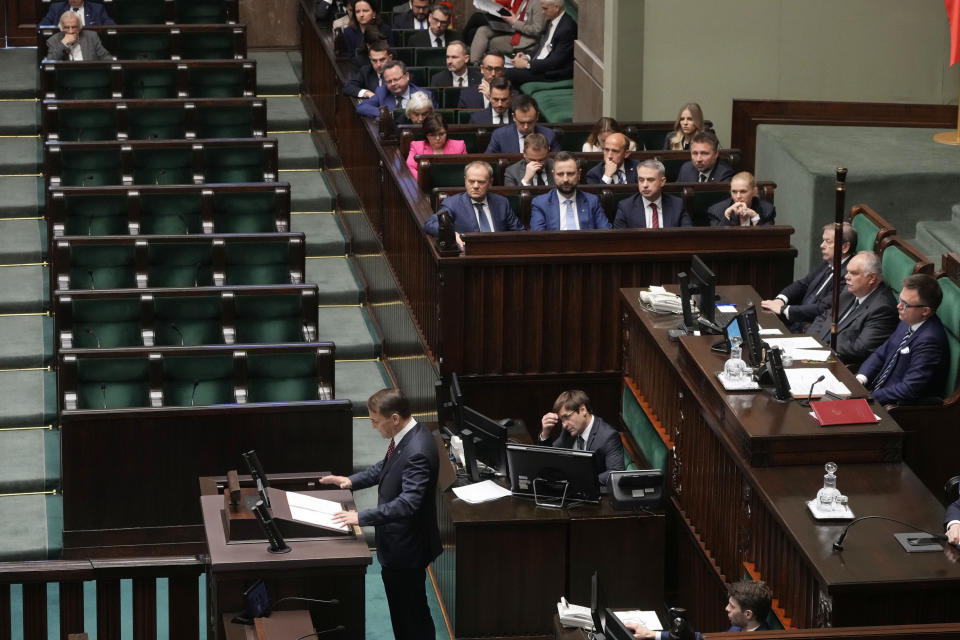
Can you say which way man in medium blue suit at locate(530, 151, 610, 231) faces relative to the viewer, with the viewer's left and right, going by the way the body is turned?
facing the viewer

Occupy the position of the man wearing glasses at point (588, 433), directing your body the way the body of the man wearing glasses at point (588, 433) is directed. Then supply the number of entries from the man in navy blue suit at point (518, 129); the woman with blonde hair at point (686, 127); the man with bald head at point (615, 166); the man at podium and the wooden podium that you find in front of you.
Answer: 2

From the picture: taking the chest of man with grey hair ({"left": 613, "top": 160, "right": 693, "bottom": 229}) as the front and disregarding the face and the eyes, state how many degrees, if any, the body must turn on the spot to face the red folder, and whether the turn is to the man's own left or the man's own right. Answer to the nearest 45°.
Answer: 0° — they already face it

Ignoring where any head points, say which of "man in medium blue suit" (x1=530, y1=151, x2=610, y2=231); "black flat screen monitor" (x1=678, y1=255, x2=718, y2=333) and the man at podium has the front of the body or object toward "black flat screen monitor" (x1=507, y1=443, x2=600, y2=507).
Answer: the man in medium blue suit

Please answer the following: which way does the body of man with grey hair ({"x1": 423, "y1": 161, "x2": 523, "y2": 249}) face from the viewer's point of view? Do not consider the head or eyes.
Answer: toward the camera

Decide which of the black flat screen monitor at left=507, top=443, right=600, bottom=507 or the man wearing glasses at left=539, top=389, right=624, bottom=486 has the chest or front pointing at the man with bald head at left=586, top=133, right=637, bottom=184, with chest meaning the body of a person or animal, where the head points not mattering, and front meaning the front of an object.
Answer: the black flat screen monitor

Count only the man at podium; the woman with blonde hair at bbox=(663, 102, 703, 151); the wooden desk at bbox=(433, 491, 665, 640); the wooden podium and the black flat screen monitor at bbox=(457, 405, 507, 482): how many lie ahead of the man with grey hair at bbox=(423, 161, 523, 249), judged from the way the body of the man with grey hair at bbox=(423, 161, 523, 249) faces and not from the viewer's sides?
4

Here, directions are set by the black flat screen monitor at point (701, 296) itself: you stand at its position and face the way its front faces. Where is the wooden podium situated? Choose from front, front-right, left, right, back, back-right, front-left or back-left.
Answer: back

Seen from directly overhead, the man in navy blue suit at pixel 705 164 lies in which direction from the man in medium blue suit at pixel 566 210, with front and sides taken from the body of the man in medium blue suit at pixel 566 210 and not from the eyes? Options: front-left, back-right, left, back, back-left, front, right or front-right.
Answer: back-left

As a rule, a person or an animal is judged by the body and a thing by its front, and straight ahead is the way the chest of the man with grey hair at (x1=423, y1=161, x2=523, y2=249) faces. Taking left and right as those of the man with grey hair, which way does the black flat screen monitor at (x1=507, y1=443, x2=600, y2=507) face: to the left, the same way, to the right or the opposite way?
the opposite way

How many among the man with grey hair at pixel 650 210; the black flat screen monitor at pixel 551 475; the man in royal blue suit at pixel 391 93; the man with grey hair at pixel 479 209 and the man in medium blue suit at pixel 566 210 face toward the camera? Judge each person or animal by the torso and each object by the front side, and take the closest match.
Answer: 4

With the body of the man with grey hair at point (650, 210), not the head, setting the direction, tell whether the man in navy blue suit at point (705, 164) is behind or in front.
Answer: behind

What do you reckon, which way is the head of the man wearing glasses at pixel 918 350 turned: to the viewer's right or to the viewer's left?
to the viewer's left
